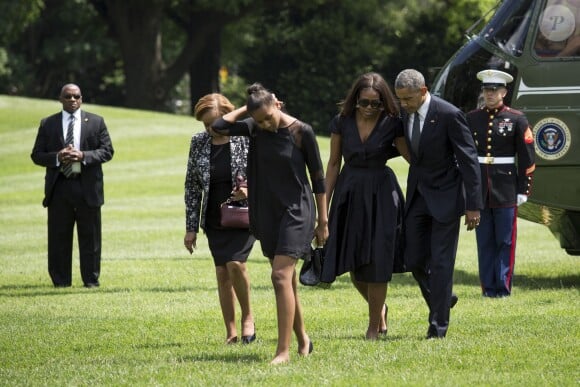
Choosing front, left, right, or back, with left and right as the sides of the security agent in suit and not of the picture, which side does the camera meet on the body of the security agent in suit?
front

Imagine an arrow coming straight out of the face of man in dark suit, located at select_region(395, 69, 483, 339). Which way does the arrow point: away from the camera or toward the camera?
toward the camera

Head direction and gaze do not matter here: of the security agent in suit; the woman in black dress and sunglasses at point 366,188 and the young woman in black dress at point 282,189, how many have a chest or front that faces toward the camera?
3

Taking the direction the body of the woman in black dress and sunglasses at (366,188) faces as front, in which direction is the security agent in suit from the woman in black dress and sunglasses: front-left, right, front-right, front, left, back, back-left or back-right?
back-right

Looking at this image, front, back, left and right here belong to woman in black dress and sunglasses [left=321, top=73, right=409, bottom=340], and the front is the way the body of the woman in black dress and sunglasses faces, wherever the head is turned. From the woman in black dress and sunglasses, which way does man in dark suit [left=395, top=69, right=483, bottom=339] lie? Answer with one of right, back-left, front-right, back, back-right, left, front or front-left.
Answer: left

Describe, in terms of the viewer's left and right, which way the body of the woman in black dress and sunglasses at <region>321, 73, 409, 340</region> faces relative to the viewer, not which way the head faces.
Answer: facing the viewer

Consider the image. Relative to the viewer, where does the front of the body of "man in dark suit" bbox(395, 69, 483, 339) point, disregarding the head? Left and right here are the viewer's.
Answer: facing the viewer and to the left of the viewer
